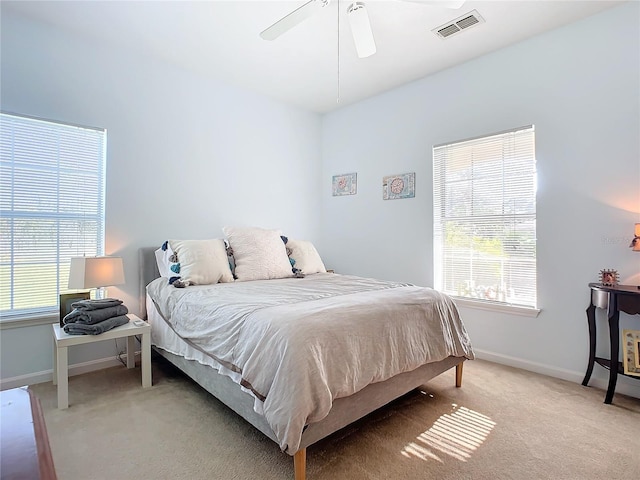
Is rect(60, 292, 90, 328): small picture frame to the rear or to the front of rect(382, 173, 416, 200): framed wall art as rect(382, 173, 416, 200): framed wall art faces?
to the front

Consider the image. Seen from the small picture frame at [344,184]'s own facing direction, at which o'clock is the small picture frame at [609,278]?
the small picture frame at [609,278] is roughly at 9 o'clock from the small picture frame at [344,184].

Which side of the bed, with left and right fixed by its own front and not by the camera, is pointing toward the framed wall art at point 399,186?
left

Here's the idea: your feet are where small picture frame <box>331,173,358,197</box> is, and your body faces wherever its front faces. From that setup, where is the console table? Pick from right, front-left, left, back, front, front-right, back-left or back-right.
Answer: left

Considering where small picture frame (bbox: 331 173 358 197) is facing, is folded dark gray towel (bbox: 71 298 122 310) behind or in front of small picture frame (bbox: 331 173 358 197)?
in front

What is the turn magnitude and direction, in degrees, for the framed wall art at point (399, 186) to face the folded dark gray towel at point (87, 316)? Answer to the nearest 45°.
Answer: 0° — it already faces it

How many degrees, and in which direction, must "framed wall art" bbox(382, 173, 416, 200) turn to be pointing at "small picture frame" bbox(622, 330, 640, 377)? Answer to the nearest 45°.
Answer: approximately 90° to its left

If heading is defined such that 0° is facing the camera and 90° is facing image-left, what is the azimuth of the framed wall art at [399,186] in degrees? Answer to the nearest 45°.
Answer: approximately 45°

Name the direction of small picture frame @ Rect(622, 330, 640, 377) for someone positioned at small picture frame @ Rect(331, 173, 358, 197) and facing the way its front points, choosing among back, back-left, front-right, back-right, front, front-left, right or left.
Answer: left

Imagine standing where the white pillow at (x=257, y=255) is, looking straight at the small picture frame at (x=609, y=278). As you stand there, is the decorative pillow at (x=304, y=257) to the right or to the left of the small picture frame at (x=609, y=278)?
left

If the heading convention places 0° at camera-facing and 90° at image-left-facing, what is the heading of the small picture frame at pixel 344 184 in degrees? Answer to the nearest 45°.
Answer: approximately 45°

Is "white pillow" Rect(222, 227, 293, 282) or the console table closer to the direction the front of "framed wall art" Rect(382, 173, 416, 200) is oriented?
the white pillow

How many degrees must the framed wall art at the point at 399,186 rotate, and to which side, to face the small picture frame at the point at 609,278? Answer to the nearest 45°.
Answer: approximately 90° to its left
